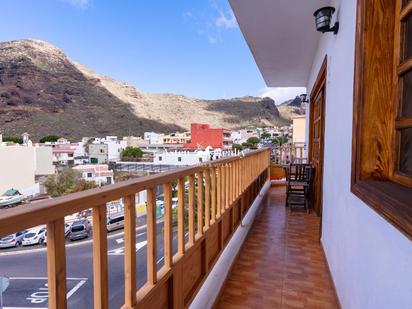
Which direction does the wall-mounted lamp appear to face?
to the viewer's left

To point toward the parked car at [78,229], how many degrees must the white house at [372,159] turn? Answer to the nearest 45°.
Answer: approximately 45° to its right

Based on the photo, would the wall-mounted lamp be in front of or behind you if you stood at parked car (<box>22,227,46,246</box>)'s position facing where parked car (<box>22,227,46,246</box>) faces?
behind

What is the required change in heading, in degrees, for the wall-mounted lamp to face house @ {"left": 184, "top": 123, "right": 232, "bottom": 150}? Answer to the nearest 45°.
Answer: approximately 45° to its right

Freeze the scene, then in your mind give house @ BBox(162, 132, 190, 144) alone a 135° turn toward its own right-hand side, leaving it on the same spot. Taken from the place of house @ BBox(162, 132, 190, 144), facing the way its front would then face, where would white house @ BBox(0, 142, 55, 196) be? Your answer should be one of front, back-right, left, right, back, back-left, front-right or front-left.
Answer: back-left

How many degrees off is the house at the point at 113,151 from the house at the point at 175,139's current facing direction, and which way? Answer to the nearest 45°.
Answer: approximately 45° to its right

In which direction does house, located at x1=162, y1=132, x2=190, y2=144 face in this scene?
toward the camera

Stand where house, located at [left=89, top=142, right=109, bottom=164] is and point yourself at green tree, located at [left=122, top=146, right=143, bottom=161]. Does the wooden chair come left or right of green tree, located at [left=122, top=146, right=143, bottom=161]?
right

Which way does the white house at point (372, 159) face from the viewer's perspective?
to the viewer's left
